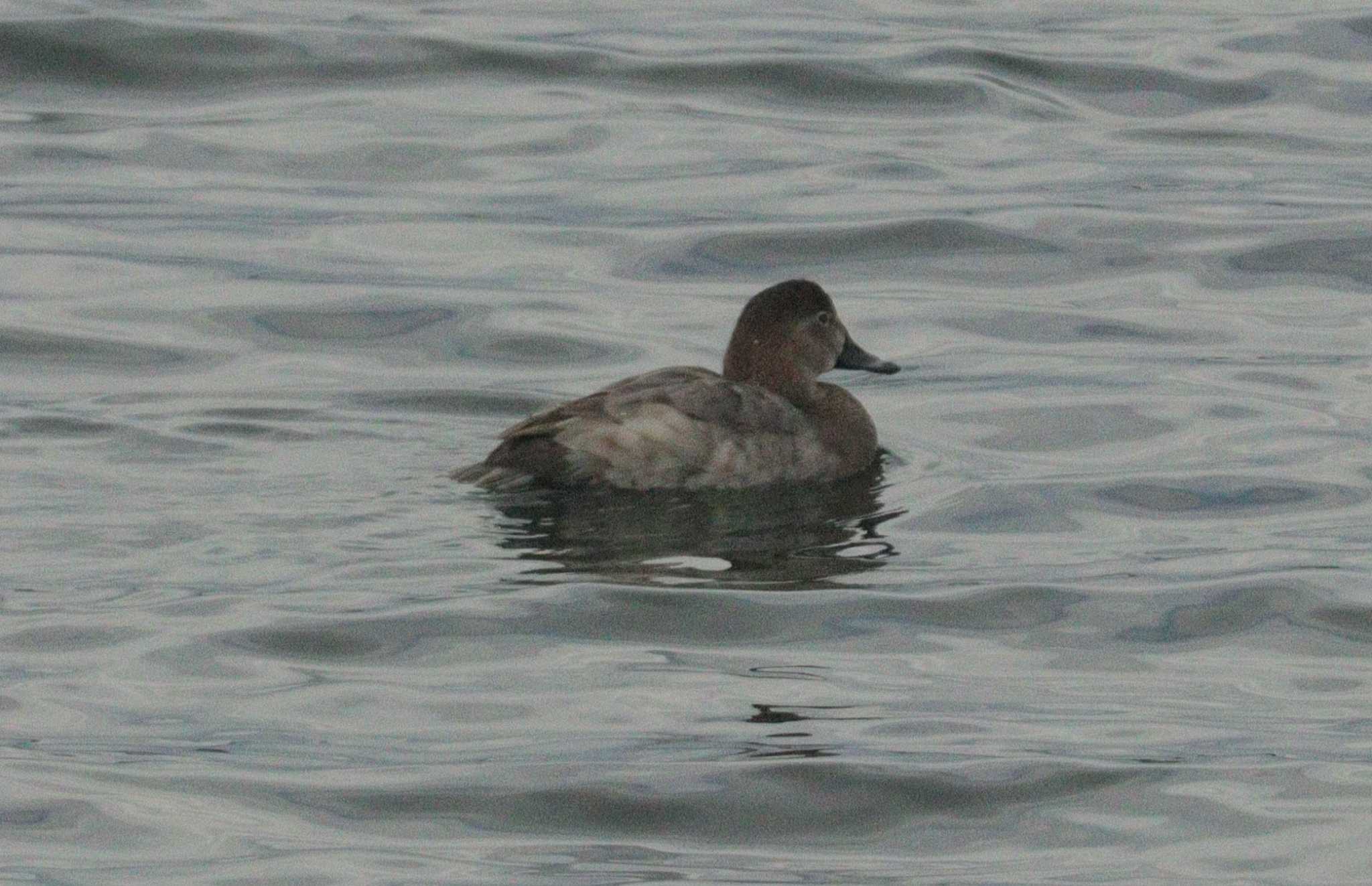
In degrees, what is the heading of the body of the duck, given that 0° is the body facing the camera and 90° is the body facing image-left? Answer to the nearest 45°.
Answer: approximately 270°
